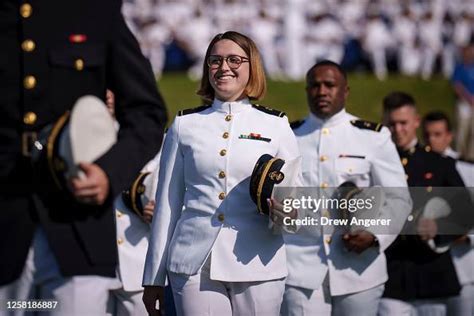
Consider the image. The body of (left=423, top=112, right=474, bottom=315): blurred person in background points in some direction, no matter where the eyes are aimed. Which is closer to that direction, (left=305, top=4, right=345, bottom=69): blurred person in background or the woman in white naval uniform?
the woman in white naval uniform

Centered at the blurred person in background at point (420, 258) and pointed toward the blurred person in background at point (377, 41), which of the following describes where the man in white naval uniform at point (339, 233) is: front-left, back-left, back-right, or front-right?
back-left

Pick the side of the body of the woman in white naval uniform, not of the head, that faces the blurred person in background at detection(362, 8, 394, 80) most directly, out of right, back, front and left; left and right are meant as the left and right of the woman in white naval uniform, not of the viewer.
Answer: back

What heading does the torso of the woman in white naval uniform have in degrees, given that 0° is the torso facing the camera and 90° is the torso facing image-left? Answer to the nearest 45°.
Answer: approximately 0°

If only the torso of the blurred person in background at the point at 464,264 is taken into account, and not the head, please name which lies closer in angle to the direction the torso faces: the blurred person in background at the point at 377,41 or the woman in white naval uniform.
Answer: the woman in white naval uniform

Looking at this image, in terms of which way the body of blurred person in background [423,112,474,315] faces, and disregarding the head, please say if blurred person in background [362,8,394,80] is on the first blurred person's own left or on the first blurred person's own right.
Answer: on the first blurred person's own right

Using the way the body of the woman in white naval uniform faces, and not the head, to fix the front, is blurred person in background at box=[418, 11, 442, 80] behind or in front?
behind

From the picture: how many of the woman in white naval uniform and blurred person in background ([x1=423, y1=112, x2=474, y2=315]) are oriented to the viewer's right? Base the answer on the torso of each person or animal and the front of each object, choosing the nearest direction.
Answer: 0

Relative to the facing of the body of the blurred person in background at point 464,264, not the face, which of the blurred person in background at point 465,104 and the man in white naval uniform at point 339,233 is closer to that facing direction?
the man in white naval uniform

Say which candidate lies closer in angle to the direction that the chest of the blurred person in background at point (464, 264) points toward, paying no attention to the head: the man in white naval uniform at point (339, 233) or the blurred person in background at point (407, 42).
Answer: the man in white naval uniform

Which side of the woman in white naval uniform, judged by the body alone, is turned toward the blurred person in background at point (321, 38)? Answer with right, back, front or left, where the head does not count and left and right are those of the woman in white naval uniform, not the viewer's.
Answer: back

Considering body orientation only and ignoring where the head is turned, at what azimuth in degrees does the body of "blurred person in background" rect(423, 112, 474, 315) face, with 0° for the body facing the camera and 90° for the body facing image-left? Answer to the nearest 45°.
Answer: approximately 45°
